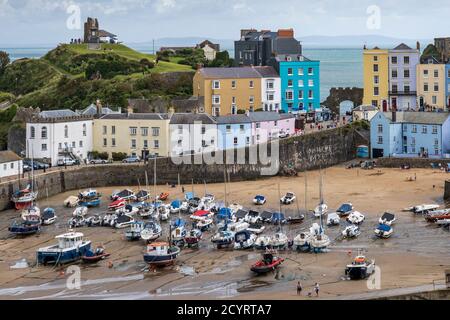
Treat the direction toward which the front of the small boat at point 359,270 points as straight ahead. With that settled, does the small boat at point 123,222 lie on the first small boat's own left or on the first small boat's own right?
on the first small boat's own right

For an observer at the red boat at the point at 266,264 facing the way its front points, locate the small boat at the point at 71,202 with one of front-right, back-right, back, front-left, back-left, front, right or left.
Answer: right

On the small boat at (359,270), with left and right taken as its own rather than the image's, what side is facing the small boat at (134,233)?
left

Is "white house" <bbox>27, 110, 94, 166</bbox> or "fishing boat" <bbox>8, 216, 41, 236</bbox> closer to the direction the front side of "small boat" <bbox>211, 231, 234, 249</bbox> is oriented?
the fishing boat

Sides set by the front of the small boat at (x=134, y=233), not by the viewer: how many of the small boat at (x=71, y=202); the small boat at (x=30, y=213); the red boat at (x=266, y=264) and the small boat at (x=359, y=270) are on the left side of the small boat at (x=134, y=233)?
2

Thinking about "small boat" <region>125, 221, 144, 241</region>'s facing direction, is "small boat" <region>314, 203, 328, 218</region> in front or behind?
behind

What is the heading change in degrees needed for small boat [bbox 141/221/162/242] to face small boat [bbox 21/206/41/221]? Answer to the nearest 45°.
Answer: approximately 90° to its right

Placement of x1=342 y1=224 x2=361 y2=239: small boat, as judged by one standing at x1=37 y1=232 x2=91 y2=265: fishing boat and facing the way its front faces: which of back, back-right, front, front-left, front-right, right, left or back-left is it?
front-right
